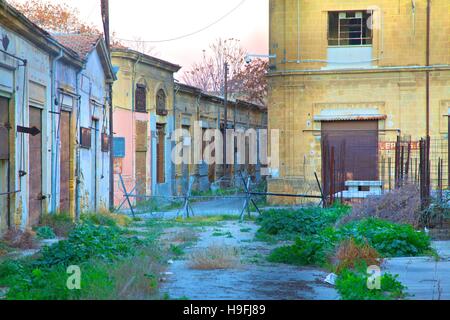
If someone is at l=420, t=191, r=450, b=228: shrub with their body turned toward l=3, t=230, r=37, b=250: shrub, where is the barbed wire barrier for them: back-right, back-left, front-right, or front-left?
front-right

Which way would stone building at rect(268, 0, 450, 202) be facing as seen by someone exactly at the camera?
facing the viewer

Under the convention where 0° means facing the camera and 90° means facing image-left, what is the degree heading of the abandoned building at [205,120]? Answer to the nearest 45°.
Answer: approximately 315°

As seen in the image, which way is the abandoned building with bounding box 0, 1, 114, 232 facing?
to the viewer's right

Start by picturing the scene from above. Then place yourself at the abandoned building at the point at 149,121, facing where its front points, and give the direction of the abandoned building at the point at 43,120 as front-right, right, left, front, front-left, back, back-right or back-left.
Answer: front-right

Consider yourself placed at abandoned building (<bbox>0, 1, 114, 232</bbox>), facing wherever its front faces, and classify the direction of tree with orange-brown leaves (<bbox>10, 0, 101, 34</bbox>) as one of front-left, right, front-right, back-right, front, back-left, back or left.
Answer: left

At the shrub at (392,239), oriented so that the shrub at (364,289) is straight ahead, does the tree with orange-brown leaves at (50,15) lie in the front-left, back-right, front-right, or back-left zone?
back-right

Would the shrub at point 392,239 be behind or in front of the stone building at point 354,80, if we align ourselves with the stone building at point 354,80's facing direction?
in front

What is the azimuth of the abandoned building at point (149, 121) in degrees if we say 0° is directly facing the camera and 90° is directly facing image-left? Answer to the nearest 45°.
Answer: approximately 315°

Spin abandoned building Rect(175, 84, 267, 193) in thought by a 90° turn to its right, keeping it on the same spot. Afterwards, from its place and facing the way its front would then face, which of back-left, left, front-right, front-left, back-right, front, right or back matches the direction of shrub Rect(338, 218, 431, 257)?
front-left
